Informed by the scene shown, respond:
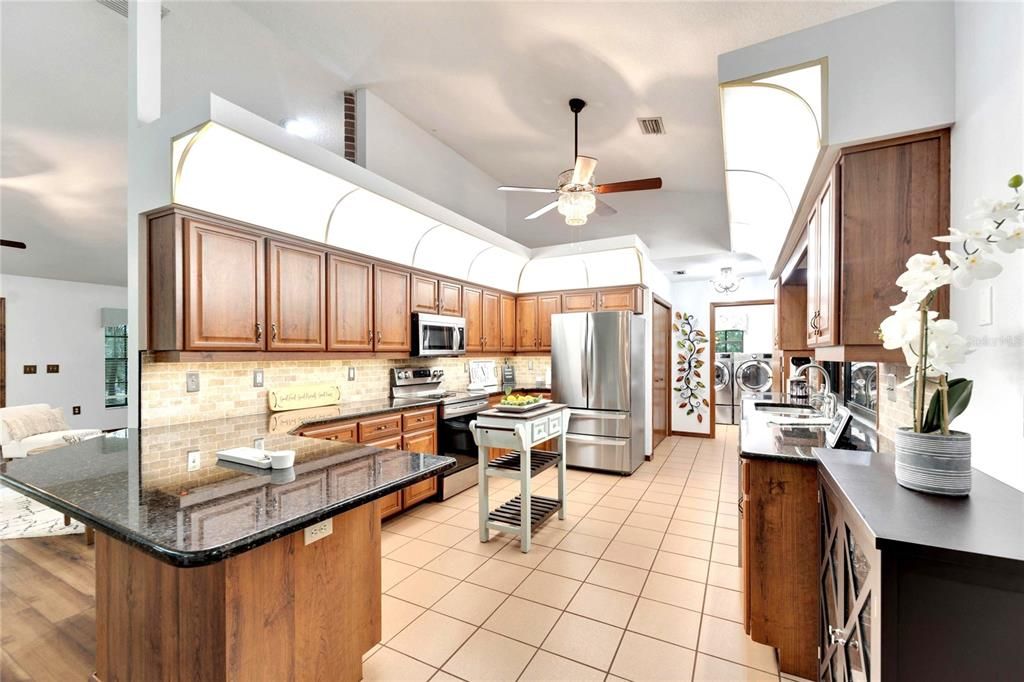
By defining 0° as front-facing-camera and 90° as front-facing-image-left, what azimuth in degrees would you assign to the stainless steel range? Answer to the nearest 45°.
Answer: approximately 315°

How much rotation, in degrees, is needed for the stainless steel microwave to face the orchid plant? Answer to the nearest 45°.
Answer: approximately 45° to its right

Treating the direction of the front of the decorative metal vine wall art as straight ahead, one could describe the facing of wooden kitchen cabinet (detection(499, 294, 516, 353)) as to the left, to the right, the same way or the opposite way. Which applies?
to the left

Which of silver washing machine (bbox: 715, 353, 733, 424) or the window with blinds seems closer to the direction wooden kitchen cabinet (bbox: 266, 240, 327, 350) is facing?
the silver washing machine

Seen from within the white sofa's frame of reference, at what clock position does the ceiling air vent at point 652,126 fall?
The ceiling air vent is roughly at 12 o'clock from the white sofa.

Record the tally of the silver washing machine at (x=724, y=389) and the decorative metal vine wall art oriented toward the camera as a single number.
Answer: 2

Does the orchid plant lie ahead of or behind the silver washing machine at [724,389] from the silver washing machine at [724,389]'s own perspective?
ahead

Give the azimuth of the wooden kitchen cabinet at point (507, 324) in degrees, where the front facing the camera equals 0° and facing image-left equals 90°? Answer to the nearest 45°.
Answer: approximately 315°

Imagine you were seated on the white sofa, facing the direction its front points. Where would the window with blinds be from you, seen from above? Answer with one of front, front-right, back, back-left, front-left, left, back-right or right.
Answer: back-left

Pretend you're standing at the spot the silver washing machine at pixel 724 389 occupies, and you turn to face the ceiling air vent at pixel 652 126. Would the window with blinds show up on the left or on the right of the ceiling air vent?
right

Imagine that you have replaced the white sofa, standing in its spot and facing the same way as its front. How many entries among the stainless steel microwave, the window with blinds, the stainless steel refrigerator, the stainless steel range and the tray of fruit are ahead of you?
4
